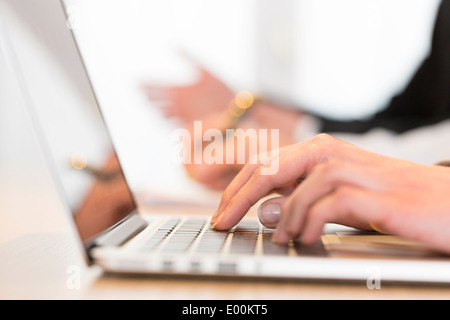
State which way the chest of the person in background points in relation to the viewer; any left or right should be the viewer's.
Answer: facing to the left of the viewer

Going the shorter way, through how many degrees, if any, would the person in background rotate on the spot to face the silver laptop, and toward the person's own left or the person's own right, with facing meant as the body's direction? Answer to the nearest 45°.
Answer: approximately 90° to the person's own left

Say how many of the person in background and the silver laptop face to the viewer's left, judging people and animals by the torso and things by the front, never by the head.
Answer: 1

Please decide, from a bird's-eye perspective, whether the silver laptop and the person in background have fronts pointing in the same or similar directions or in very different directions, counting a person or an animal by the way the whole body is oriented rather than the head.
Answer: very different directions

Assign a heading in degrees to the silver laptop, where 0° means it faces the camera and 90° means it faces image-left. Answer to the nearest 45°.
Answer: approximately 270°

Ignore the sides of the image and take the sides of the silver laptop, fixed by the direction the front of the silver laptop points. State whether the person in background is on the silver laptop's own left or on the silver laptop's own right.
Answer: on the silver laptop's own left
